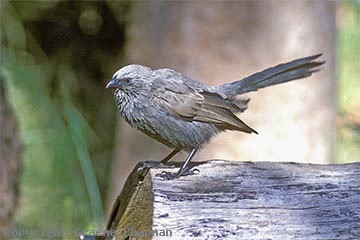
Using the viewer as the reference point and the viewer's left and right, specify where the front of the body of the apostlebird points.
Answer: facing to the left of the viewer
